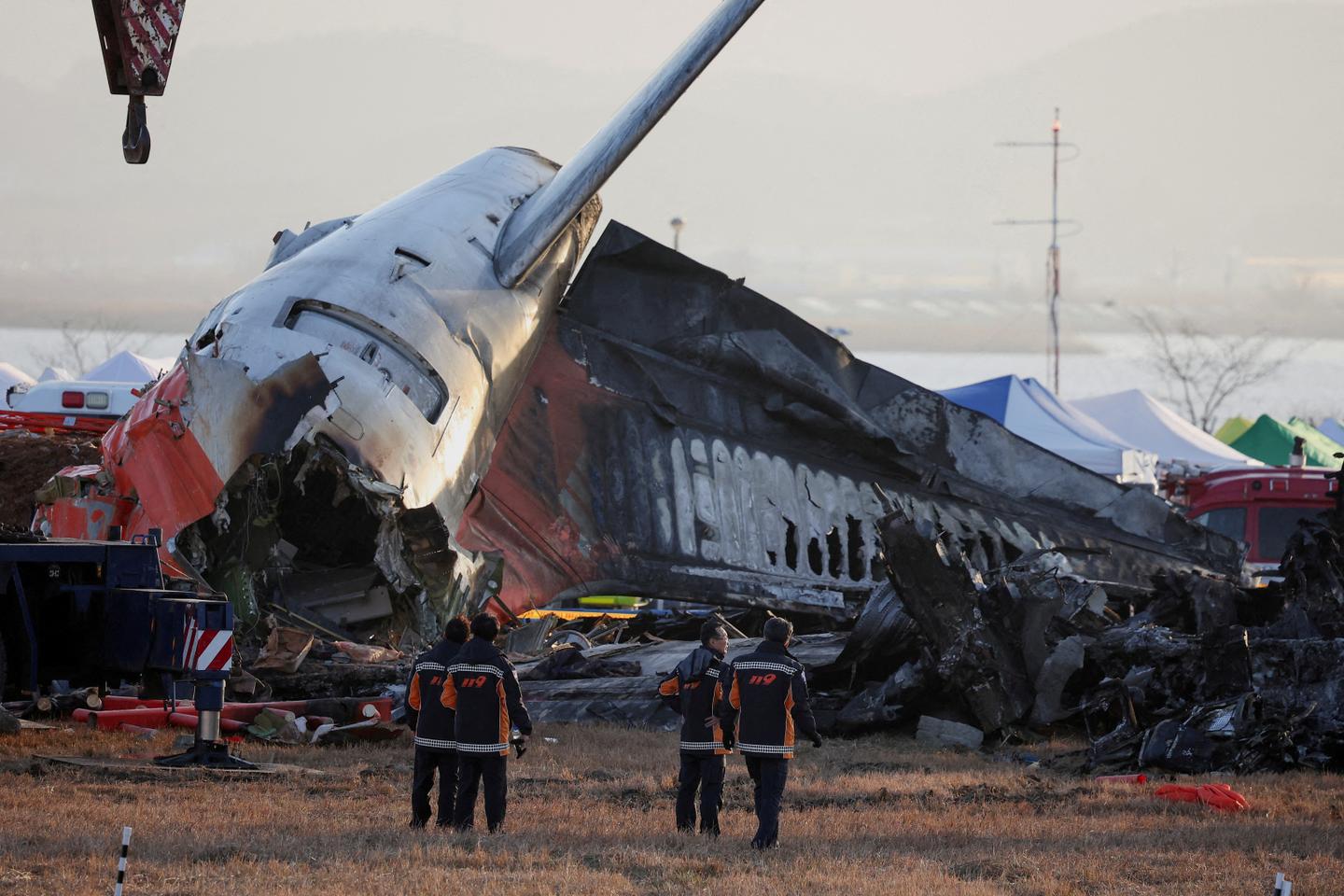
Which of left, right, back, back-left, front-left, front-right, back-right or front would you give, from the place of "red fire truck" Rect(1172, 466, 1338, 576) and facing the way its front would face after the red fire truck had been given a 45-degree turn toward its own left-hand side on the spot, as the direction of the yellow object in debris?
front-right

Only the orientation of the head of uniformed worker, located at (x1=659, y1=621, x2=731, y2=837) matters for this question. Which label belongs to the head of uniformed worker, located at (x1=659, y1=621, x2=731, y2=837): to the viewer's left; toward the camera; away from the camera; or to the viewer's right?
to the viewer's right

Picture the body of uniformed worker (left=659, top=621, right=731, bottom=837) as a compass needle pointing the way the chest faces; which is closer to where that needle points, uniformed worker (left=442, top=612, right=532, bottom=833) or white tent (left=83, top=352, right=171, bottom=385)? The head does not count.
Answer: the white tent

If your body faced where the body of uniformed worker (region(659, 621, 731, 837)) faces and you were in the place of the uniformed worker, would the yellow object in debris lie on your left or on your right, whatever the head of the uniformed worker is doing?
on your left

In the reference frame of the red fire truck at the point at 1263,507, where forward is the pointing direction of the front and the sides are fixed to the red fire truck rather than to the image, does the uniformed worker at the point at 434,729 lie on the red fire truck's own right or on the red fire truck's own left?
on the red fire truck's own left

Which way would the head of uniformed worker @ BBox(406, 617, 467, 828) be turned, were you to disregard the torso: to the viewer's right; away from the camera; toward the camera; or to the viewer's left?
away from the camera

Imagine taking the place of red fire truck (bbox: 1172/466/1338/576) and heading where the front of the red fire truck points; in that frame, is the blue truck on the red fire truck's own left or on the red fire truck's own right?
on the red fire truck's own left

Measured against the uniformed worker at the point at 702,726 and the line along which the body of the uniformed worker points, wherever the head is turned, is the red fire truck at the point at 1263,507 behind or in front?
in front

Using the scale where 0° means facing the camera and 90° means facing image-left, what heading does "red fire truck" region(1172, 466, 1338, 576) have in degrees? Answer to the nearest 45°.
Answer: approximately 90°

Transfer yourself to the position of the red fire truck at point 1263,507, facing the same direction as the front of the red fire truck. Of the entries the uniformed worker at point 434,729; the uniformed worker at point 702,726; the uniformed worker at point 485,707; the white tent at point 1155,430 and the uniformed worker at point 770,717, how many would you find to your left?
4

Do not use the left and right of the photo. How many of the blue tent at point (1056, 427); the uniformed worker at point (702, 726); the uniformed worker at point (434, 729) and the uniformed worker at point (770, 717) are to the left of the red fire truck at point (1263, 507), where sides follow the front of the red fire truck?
3

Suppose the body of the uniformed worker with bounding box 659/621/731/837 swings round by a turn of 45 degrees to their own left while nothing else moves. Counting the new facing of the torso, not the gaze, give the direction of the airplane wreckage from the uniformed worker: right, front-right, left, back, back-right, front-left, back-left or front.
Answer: front

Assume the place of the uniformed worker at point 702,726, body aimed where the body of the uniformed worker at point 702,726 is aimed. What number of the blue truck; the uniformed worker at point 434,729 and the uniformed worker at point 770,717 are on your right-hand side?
1

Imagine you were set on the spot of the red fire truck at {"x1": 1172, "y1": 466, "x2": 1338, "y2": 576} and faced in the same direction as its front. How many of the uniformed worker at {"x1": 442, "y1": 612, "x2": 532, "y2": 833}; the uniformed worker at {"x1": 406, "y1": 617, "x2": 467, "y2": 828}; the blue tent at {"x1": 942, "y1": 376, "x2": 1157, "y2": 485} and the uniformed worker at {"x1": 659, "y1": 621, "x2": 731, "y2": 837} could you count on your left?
3

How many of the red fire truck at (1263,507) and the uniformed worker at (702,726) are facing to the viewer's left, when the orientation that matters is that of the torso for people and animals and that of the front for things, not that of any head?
1

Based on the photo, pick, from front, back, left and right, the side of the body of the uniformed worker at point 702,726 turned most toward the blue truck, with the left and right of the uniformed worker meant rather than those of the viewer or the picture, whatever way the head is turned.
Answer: left

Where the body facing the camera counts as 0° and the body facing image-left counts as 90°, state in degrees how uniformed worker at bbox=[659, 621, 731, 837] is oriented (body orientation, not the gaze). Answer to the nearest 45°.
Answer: approximately 225°
